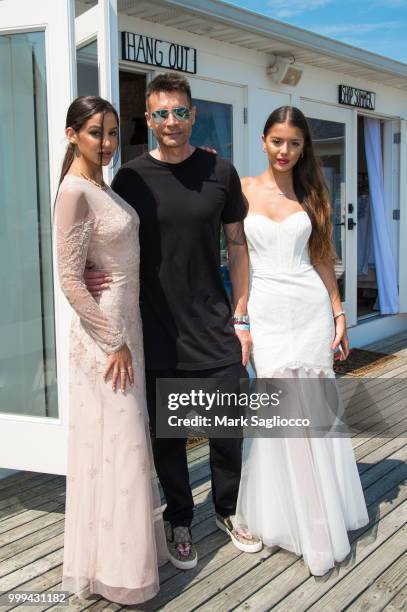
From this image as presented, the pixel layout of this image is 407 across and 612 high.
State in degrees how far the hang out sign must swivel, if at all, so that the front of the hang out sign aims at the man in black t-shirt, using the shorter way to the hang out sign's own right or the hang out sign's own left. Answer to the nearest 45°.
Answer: approximately 45° to the hang out sign's own right

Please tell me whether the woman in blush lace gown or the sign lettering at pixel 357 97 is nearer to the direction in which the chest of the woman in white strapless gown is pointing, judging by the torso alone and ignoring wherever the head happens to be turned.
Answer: the woman in blush lace gown

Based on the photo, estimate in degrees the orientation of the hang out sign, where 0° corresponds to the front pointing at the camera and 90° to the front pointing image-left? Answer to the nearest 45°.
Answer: approximately 315°

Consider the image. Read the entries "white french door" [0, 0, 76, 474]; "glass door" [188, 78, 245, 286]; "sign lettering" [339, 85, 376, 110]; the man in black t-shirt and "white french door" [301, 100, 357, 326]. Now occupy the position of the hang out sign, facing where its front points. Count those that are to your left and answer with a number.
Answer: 3

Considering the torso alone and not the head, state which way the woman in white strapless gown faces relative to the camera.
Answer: toward the camera

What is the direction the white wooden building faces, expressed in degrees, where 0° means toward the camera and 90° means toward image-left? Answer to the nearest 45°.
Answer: approximately 315°

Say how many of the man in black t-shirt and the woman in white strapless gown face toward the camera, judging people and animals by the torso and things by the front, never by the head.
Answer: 2

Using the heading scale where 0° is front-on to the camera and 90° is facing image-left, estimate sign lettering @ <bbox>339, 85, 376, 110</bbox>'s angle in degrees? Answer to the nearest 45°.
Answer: approximately 315°

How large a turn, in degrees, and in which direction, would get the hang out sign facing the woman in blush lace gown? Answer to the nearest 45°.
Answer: approximately 45° to its right

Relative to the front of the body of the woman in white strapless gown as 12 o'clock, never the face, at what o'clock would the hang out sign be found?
The hang out sign is roughly at 5 o'clock from the woman in white strapless gown.

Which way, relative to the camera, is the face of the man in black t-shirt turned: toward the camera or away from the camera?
toward the camera
